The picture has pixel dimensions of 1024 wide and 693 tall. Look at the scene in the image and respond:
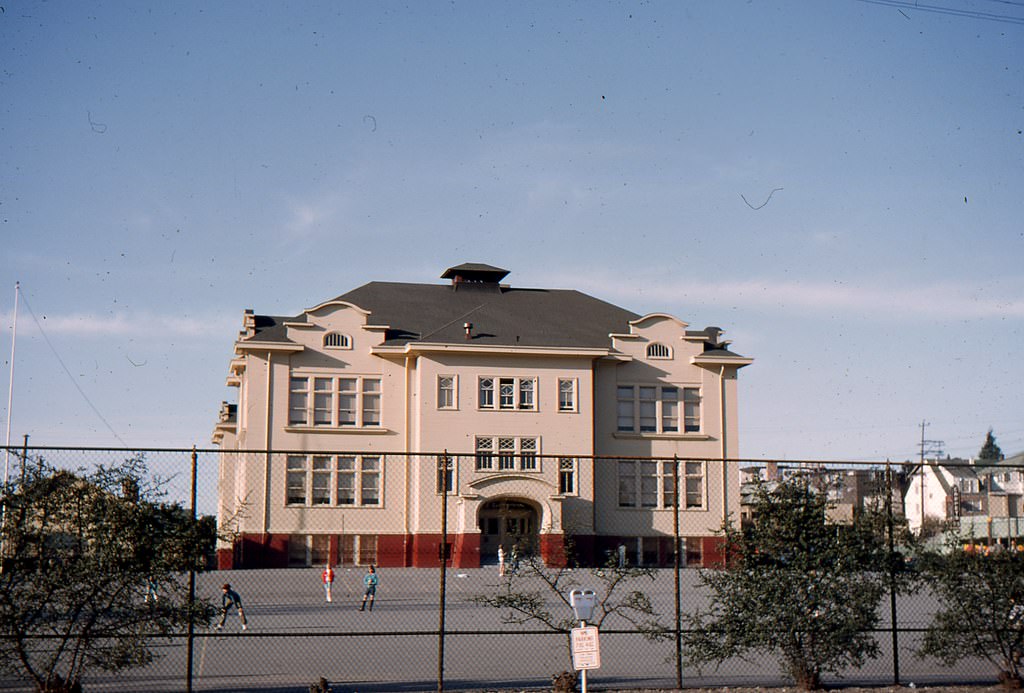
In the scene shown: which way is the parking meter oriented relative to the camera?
toward the camera

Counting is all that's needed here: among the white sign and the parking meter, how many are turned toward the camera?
2

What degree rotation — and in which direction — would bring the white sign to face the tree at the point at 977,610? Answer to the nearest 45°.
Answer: approximately 135° to its left

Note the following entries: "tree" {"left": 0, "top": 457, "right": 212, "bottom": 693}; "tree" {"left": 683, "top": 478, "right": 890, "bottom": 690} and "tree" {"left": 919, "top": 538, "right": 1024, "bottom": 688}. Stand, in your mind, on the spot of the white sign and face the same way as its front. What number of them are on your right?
1

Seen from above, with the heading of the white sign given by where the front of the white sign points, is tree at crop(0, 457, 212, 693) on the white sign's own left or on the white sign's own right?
on the white sign's own right

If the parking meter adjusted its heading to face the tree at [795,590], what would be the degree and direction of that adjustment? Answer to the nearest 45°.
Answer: approximately 135° to its left

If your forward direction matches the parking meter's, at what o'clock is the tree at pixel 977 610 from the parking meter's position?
The tree is roughly at 8 o'clock from the parking meter.
